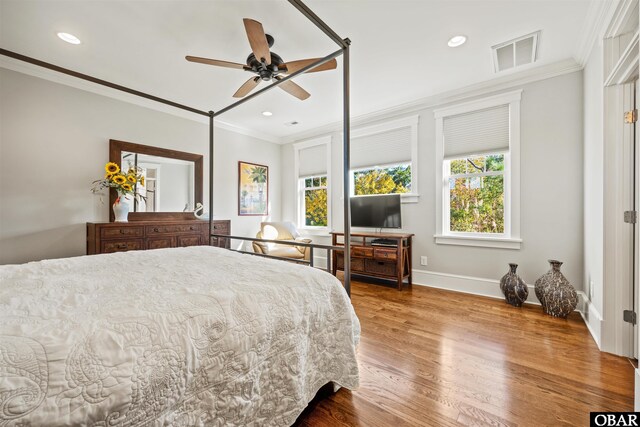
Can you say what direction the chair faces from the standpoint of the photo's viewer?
facing the viewer

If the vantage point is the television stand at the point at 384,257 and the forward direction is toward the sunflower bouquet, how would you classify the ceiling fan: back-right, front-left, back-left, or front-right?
front-left

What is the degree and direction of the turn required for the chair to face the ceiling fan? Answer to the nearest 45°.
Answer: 0° — it already faces it

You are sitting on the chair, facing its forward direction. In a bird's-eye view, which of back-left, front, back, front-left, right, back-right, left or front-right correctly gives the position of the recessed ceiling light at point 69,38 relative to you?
front-right

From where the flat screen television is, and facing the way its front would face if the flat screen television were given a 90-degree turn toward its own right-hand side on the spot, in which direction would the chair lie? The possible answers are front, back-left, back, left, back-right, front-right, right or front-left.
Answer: front-left

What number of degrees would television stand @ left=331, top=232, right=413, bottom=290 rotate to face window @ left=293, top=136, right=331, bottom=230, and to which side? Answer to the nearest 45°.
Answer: approximately 90° to its right

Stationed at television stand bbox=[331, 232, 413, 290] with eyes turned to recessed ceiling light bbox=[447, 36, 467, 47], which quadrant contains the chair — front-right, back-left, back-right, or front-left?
back-right

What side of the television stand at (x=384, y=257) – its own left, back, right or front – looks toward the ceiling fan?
front

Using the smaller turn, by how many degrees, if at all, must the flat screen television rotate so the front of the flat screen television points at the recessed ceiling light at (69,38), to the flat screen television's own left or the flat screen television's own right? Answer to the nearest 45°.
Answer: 0° — it already faces it

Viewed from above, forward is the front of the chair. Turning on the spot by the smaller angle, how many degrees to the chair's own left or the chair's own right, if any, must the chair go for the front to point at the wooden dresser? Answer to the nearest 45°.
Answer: approximately 45° to the chair's own right

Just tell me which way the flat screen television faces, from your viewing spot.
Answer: facing the viewer and to the left of the viewer

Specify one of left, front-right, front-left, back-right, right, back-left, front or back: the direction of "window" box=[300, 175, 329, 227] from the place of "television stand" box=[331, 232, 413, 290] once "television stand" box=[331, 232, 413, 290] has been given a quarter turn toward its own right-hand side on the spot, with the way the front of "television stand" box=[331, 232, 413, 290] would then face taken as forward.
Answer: front

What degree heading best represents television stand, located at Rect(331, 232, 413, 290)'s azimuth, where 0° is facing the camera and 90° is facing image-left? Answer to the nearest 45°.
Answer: approximately 45°

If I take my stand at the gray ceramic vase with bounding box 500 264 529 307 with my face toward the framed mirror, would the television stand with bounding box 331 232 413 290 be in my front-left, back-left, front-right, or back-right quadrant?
front-right

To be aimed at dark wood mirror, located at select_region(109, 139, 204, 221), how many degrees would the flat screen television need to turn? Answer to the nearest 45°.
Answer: approximately 45° to its right

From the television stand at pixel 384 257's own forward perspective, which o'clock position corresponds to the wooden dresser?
The wooden dresser is roughly at 1 o'clock from the television stand.

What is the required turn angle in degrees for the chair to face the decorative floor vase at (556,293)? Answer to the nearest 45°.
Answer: approximately 45° to its left
